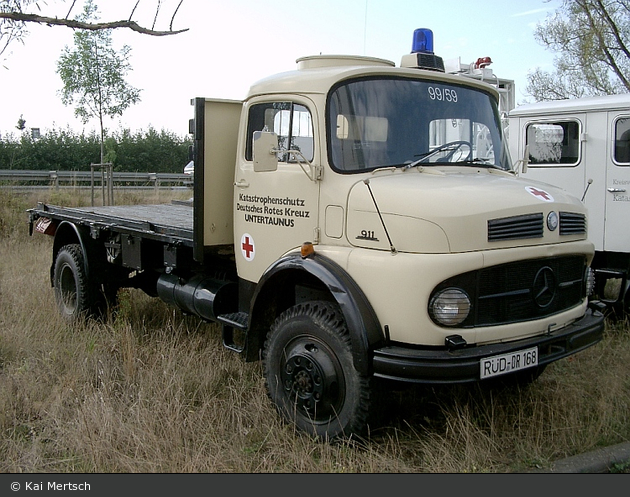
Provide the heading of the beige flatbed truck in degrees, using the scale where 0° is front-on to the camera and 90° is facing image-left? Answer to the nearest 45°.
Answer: approximately 315°

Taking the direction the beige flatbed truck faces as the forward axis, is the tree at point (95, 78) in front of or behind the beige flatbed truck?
behind

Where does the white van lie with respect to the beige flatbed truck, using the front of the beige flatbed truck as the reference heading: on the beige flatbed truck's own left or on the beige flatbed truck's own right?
on the beige flatbed truck's own left

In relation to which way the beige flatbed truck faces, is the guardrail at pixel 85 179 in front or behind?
behind
